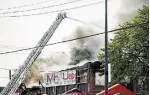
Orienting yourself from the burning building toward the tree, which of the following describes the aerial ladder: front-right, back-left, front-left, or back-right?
back-right

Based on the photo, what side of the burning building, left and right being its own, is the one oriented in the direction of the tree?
left

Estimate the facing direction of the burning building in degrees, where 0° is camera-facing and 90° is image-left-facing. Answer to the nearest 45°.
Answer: approximately 45°
